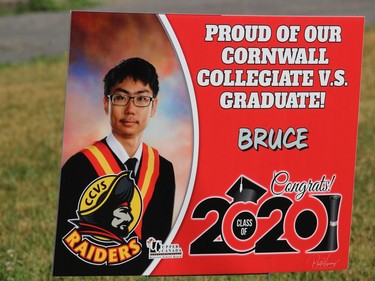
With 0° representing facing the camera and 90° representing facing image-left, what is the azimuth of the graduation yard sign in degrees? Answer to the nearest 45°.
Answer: approximately 0°
